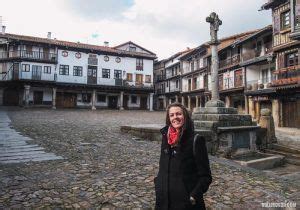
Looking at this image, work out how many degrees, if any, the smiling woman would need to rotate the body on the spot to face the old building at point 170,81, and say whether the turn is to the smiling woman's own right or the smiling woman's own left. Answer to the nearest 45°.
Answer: approximately 135° to the smiling woman's own right

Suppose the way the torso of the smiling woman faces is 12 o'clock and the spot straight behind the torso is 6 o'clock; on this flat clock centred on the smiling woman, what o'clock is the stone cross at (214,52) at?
The stone cross is roughly at 5 o'clock from the smiling woman.

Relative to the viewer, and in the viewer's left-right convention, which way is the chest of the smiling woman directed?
facing the viewer and to the left of the viewer

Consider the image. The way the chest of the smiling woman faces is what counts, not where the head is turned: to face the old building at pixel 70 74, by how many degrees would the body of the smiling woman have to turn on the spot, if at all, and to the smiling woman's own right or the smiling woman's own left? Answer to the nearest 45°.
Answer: approximately 90° to the smiling woman's own right

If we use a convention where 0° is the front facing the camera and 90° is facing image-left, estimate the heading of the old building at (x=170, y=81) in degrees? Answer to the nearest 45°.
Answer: approximately 45°

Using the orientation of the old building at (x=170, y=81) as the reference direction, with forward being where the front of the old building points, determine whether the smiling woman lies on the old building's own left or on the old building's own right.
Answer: on the old building's own left

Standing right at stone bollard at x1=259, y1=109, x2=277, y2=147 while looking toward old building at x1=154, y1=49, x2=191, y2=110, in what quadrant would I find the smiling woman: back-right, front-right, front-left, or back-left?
back-left

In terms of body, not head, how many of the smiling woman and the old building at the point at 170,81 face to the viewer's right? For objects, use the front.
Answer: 0
